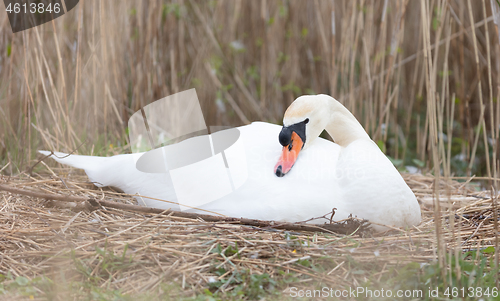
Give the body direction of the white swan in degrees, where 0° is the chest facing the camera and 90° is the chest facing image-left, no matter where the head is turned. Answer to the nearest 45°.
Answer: approximately 270°
